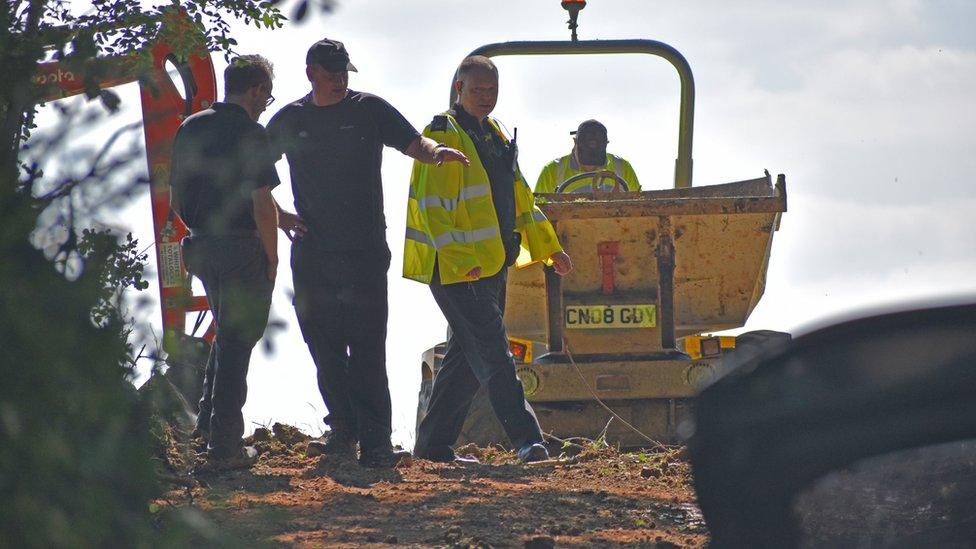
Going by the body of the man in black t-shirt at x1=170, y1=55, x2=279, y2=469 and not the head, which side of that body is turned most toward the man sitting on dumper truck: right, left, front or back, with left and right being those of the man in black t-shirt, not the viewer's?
front

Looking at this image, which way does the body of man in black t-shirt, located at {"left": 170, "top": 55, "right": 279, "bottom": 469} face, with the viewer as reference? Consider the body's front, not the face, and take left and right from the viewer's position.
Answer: facing away from the viewer and to the right of the viewer

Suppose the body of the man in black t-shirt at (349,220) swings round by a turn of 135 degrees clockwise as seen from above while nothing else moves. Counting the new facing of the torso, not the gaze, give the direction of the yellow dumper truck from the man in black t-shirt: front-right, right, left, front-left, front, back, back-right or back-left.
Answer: right

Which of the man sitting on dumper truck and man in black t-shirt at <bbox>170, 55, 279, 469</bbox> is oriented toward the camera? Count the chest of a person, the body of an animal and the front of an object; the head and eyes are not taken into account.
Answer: the man sitting on dumper truck

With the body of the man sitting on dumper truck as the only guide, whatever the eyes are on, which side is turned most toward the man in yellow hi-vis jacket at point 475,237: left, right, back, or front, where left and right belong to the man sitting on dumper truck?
front

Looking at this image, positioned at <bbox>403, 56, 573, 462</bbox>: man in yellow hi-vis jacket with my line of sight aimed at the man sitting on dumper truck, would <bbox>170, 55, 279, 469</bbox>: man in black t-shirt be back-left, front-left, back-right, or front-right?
back-left

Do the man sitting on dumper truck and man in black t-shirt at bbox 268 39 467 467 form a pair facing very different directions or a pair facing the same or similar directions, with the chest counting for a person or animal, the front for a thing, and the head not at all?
same or similar directions

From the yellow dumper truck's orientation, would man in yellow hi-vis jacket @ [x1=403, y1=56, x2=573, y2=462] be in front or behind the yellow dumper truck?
in front

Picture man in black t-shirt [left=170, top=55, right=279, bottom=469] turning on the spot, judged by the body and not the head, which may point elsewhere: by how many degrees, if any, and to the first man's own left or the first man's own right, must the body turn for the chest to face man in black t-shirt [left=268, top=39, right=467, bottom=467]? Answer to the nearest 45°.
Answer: approximately 45° to the first man's own right

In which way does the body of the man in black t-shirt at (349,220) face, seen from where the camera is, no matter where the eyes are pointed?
toward the camera

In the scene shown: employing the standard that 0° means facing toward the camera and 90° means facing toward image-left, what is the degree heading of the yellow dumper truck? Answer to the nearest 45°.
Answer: approximately 0°

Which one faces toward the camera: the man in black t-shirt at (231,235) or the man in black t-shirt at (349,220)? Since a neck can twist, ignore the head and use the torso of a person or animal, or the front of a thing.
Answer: the man in black t-shirt at (349,220)

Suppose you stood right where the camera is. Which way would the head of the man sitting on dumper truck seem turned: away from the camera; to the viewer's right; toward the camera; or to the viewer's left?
toward the camera
